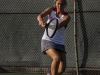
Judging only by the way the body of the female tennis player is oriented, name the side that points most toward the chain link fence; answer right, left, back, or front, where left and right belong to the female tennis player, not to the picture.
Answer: back

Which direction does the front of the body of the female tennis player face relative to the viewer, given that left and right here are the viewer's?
facing the viewer
